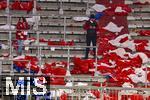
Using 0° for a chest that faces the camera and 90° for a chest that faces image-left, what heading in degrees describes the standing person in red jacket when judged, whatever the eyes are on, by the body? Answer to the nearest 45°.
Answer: approximately 0°

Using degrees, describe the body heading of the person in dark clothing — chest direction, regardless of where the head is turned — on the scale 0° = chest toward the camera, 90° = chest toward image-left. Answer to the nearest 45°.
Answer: approximately 0°

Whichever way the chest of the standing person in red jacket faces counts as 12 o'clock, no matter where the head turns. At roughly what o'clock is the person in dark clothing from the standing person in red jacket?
The person in dark clothing is roughly at 9 o'clock from the standing person in red jacket.

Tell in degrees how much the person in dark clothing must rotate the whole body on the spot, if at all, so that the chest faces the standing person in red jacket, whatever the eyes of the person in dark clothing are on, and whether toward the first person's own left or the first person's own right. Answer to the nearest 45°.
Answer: approximately 90° to the first person's own right

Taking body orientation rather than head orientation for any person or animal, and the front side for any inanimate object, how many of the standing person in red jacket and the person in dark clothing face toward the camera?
2
